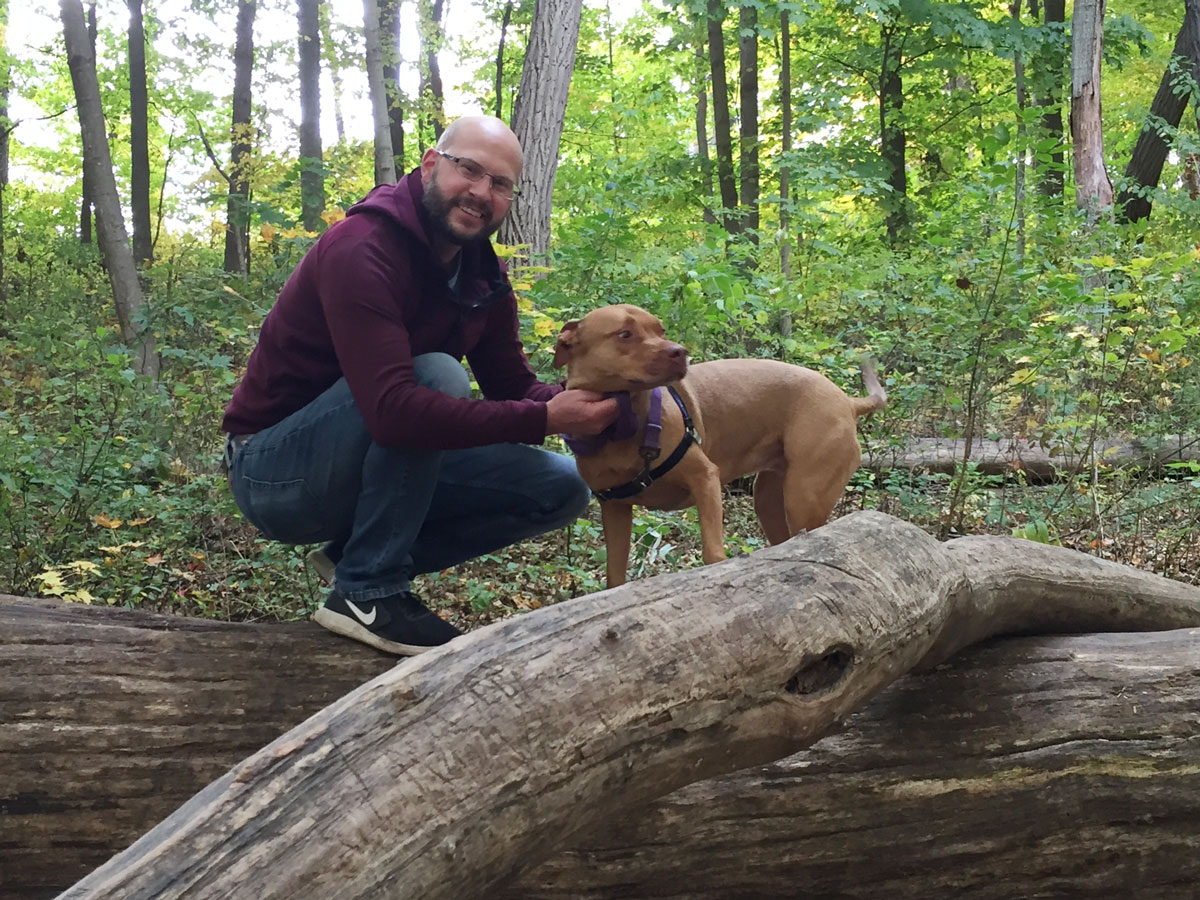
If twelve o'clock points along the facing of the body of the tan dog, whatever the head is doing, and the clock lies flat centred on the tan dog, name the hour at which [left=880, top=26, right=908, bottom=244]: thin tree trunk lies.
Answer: The thin tree trunk is roughly at 5 o'clock from the tan dog.

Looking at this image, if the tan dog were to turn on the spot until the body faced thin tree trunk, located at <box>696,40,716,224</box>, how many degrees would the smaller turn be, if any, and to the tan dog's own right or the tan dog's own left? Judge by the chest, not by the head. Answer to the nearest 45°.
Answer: approximately 135° to the tan dog's own right

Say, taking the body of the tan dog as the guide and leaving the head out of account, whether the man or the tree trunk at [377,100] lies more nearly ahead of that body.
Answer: the man

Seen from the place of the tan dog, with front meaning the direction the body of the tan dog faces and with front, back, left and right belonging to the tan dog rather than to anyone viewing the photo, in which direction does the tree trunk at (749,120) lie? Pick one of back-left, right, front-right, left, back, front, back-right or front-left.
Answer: back-right

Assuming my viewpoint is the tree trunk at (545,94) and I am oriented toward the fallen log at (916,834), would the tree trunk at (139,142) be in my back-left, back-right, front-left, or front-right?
back-right

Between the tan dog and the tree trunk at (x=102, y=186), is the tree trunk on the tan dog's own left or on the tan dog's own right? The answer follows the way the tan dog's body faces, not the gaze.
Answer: on the tan dog's own right

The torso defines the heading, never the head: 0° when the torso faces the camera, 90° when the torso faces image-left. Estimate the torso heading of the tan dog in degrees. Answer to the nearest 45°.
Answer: approximately 45°

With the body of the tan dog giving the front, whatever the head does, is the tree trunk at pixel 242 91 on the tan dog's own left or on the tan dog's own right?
on the tan dog's own right

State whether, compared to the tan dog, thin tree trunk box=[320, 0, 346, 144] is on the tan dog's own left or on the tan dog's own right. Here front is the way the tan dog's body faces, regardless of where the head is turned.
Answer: on the tan dog's own right
